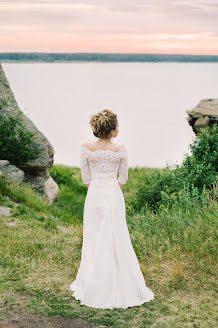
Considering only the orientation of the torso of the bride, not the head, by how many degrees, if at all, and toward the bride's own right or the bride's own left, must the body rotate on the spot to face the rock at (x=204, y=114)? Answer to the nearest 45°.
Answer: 0° — they already face it

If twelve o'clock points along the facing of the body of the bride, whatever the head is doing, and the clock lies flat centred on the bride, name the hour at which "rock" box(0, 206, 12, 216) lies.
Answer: The rock is roughly at 11 o'clock from the bride.

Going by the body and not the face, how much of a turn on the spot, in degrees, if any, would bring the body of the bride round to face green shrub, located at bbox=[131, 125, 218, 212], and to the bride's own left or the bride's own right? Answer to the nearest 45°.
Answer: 0° — they already face it

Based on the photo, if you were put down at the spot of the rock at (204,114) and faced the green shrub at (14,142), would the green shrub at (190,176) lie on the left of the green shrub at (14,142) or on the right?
left

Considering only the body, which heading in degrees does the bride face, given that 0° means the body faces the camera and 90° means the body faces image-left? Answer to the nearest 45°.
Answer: approximately 180°

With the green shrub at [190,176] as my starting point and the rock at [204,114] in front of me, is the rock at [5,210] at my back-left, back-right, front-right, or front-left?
back-left

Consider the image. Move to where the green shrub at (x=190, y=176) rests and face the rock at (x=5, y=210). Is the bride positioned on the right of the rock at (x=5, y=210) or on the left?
left
